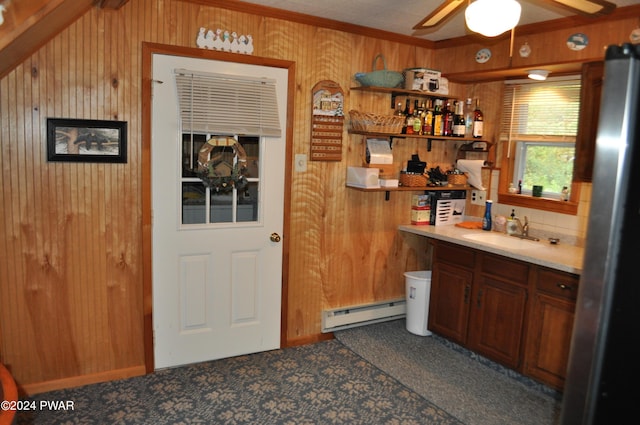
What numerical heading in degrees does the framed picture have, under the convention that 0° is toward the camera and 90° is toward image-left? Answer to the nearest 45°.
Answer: approximately 0°

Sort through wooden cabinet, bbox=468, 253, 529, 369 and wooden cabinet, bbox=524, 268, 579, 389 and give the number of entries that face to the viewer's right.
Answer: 0

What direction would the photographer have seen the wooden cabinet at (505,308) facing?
facing the viewer and to the left of the viewer

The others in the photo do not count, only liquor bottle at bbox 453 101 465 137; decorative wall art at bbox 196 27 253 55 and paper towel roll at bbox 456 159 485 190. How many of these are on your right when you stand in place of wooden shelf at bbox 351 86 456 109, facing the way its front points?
1

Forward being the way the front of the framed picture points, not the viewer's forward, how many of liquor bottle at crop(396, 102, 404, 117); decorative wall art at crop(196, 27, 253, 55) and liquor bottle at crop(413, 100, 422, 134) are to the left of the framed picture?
3

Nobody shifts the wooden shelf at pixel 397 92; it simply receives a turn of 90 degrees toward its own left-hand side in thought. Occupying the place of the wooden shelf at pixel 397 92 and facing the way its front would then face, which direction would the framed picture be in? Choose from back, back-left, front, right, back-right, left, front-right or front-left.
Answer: back

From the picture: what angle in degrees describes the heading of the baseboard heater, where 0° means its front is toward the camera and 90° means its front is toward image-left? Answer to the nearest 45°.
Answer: approximately 315°

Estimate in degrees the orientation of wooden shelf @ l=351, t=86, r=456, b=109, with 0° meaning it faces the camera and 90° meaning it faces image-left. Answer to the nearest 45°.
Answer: approximately 315°

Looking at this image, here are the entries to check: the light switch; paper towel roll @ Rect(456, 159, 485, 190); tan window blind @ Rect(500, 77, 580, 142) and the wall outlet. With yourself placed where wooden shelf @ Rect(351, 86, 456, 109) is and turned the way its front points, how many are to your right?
1

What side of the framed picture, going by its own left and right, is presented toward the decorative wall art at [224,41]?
left
